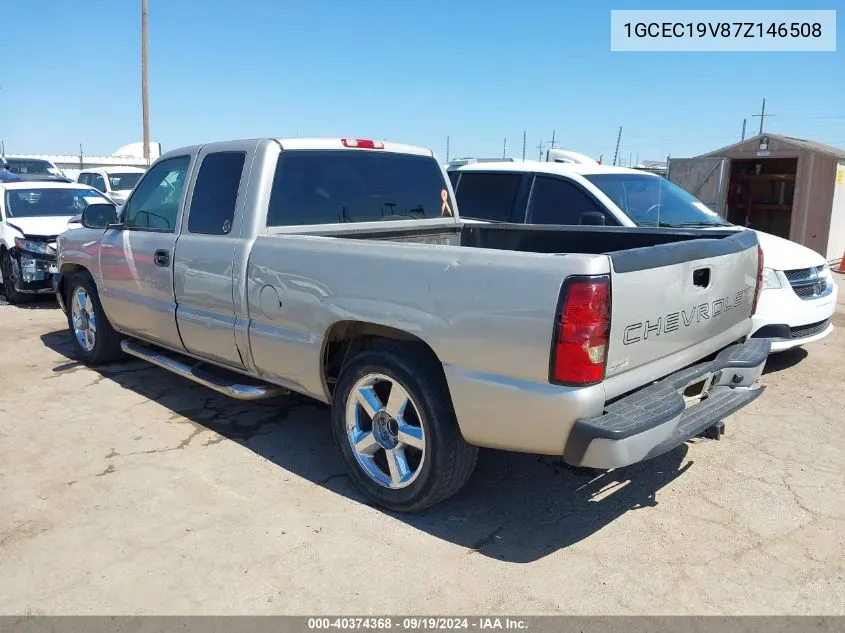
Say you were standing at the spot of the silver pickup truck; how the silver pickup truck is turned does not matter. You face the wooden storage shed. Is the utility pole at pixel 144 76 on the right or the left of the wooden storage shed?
left

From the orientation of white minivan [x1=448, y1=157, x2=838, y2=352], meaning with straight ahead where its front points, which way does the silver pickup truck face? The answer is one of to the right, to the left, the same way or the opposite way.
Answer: the opposite way

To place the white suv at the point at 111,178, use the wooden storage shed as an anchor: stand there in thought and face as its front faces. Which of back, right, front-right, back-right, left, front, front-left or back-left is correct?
front-right

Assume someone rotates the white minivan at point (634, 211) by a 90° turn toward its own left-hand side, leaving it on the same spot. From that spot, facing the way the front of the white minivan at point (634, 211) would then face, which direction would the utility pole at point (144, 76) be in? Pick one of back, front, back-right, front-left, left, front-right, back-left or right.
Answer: left

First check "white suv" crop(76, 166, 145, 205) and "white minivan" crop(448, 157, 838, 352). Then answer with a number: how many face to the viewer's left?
0

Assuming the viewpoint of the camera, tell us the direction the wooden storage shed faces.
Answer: facing the viewer and to the left of the viewer

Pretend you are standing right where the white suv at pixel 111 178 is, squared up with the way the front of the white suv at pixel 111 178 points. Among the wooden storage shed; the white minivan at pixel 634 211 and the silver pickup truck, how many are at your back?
0

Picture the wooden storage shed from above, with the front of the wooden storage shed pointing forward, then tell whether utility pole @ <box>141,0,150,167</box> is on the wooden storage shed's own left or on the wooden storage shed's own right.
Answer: on the wooden storage shed's own right

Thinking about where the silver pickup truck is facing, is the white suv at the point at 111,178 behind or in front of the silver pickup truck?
in front

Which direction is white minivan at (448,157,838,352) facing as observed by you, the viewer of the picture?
facing the viewer and to the right of the viewer

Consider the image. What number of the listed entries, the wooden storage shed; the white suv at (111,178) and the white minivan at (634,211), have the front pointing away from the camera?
0

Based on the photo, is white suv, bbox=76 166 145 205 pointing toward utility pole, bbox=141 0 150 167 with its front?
no

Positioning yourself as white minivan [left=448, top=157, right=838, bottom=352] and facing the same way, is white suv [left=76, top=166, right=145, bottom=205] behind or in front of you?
behind

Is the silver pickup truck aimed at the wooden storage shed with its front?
no

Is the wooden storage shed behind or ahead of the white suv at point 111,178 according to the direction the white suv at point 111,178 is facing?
ahead
